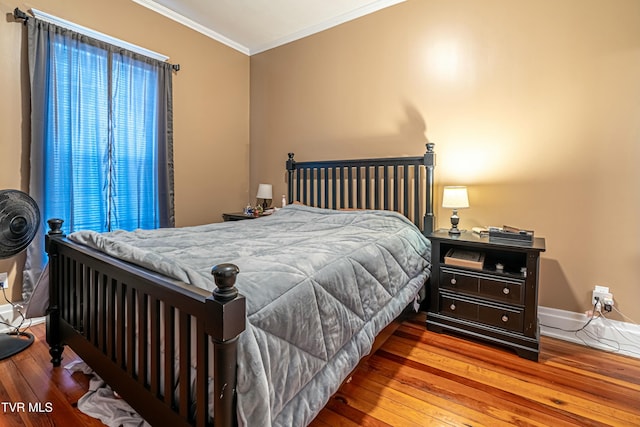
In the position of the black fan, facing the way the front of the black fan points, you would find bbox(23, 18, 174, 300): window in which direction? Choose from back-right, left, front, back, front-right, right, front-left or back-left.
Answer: left

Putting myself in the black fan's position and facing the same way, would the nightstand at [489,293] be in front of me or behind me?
in front

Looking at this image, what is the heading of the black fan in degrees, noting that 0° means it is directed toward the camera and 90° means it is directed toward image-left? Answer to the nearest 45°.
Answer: approximately 315°

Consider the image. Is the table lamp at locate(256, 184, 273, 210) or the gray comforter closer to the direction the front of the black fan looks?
the gray comforter

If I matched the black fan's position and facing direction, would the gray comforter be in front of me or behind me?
in front
